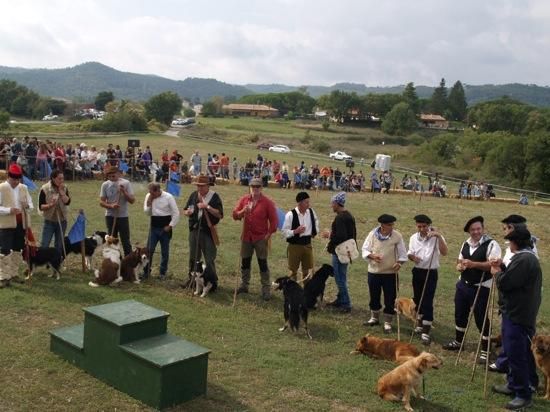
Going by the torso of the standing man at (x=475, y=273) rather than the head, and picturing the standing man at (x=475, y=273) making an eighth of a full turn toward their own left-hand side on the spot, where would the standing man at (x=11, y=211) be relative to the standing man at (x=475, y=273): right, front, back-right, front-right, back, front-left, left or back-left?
right

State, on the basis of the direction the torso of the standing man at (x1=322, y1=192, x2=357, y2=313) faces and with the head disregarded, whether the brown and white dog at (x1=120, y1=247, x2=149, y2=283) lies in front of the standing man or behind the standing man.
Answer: in front

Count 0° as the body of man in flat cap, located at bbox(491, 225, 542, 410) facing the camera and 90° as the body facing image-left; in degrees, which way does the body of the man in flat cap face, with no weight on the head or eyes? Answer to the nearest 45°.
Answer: approximately 90°

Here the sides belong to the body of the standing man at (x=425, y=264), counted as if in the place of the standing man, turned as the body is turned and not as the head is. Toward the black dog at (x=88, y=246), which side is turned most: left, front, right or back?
right

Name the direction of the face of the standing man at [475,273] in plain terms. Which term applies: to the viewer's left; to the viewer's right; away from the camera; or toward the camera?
toward the camera

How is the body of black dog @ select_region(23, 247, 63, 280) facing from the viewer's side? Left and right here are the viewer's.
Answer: facing to the left of the viewer

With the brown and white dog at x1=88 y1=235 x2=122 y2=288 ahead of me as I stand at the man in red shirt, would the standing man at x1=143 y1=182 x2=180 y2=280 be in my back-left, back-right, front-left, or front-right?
front-right

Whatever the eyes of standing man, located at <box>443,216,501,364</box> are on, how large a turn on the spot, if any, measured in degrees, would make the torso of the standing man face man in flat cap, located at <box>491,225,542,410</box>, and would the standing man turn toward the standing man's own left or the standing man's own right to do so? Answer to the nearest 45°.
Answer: approximately 45° to the standing man's own left

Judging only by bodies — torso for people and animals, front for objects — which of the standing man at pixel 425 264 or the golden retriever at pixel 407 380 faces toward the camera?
the standing man

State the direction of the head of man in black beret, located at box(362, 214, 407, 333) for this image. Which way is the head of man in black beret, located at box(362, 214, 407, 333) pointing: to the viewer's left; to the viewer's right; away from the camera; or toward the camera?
toward the camera

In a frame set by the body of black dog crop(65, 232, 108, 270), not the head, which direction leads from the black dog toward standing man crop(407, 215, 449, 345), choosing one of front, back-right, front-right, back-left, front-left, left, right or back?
front-right

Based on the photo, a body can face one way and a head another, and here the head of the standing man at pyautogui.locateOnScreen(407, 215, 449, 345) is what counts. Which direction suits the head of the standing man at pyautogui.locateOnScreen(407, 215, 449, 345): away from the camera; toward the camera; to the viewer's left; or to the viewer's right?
toward the camera

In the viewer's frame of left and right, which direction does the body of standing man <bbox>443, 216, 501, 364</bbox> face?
facing the viewer and to the left of the viewer

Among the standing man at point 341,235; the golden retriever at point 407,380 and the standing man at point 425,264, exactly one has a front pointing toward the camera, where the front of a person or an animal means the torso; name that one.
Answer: the standing man at point 425,264
